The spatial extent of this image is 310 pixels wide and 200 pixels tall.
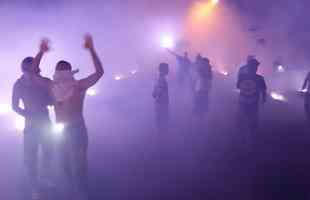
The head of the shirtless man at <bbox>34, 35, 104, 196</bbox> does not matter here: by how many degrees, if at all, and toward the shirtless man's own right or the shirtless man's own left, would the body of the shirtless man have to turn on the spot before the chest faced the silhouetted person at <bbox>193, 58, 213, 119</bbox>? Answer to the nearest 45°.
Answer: approximately 135° to the shirtless man's own left

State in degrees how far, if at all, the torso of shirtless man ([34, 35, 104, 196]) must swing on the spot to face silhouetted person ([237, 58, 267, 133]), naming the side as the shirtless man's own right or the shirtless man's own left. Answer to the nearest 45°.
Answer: approximately 45° to the shirtless man's own right

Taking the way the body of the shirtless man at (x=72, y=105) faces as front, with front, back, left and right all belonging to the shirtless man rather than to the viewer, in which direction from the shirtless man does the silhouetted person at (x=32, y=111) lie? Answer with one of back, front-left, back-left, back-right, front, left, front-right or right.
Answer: front-left
